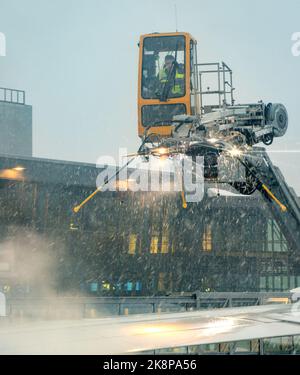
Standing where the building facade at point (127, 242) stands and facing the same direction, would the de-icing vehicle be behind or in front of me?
in front

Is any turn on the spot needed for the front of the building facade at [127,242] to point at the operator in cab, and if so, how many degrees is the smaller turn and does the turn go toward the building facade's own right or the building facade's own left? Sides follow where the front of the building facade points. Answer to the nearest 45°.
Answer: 0° — it already faces them

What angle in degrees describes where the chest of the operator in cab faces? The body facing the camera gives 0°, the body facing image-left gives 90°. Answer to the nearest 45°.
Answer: approximately 45°

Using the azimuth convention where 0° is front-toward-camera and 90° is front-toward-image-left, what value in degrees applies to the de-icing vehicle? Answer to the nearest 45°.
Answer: approximately 0°

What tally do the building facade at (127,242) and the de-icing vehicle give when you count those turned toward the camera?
2

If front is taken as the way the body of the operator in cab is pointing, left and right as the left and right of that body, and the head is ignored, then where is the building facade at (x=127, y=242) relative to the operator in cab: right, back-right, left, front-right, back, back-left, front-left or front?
back-right

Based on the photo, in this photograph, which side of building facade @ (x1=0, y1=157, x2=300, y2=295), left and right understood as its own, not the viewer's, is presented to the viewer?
front
